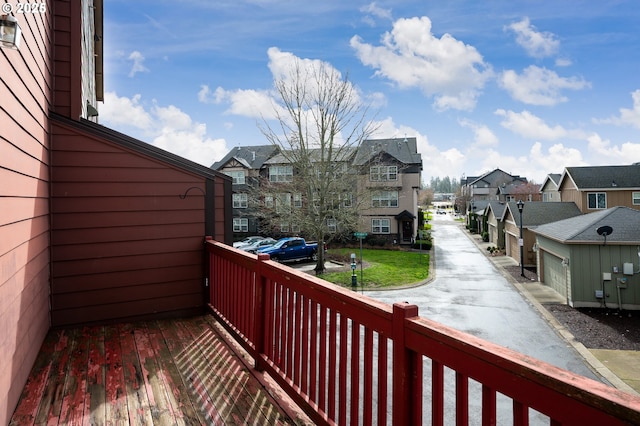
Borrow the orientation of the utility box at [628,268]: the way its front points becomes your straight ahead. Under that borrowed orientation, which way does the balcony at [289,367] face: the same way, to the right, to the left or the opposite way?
the opposite way

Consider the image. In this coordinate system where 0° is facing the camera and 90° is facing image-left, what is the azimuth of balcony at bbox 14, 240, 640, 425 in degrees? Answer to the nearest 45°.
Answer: approximately 225°

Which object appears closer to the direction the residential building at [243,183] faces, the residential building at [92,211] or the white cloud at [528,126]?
the residential building

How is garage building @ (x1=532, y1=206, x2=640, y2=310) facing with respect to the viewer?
to the viewer's left

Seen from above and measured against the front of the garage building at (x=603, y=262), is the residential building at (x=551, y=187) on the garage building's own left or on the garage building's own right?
on the garage building's own right

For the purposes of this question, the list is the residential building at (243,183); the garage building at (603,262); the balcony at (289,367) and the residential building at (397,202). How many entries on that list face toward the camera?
2

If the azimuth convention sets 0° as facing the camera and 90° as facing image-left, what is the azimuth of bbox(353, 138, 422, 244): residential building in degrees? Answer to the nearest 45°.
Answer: approximately 0°
